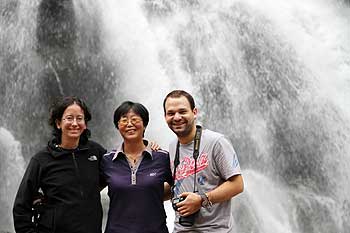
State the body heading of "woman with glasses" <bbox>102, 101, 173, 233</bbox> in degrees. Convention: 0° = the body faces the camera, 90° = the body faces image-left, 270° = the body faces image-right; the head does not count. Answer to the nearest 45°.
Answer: approximately 0°

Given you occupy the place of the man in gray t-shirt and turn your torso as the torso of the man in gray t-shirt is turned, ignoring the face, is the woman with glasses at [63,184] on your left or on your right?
on your right

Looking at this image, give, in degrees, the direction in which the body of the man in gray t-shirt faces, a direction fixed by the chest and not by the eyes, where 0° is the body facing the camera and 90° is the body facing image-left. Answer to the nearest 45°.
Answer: approximately 45°
